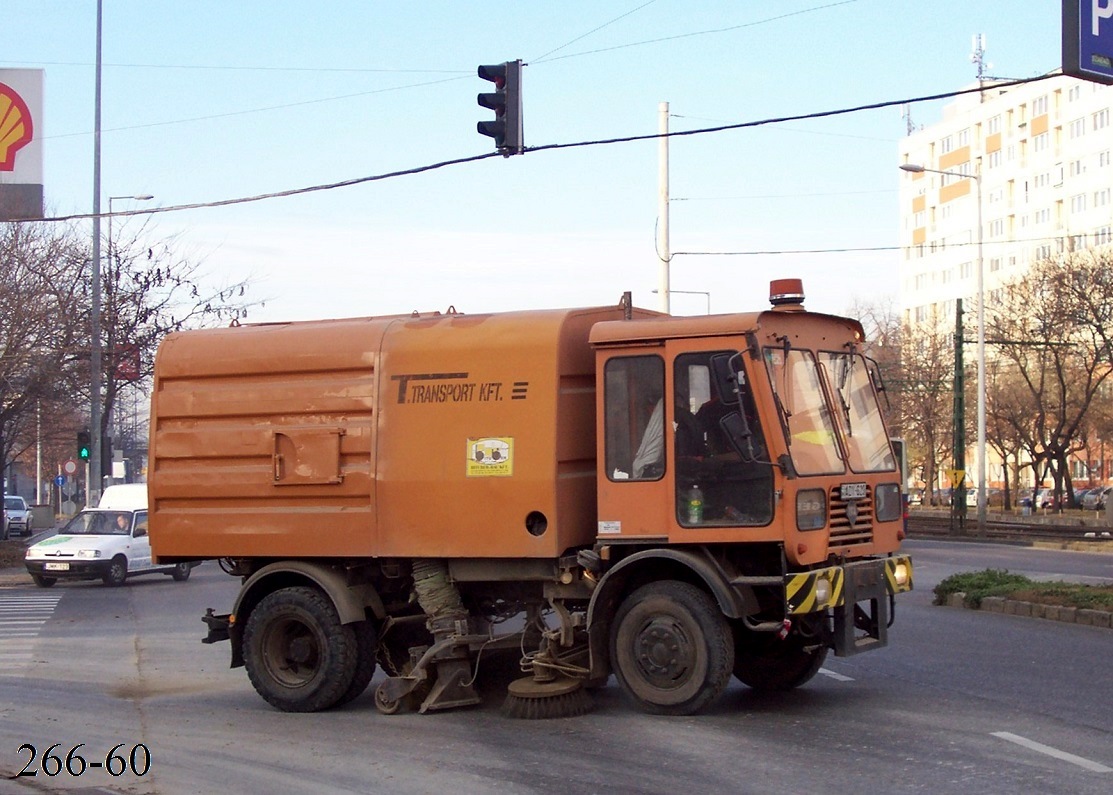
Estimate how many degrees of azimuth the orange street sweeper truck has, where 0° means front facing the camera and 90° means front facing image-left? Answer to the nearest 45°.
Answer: approximately 315°

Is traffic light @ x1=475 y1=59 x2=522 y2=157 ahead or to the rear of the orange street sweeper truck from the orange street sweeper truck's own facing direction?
to the rear

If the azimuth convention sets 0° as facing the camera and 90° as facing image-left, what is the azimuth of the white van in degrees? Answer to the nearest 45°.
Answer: approximately 45°

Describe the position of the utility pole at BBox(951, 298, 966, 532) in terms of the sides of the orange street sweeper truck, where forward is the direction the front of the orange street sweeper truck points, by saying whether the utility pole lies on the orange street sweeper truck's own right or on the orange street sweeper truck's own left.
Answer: on the orange street sweeper truck's own left

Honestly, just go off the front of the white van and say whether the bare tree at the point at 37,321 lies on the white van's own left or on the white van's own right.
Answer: on the white van's own right
